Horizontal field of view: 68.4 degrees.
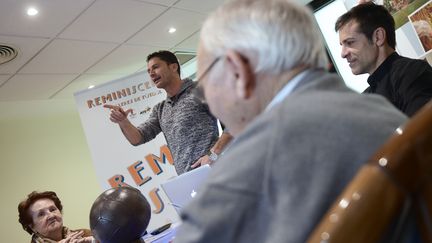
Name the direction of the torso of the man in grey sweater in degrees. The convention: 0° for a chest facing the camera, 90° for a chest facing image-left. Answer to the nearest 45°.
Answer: approximately 45°

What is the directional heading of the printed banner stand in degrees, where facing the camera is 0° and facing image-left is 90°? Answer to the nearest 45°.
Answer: approximately 0°

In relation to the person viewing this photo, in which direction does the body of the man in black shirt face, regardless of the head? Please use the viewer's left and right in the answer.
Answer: facing to the left of the viewer

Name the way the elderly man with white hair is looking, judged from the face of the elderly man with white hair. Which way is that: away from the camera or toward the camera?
away from the camera

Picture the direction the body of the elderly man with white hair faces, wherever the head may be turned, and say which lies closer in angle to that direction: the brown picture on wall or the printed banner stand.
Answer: the printed banner stand

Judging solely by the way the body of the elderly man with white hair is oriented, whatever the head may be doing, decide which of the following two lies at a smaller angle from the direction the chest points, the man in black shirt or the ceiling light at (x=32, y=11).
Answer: the ceiling light

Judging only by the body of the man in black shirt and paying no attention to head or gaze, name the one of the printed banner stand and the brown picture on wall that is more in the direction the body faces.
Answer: the printed banner stand

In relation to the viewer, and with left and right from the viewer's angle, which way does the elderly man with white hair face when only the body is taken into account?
facing away from the viewer and to the left of the viewer

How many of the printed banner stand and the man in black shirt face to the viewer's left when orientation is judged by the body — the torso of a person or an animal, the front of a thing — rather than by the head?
1
